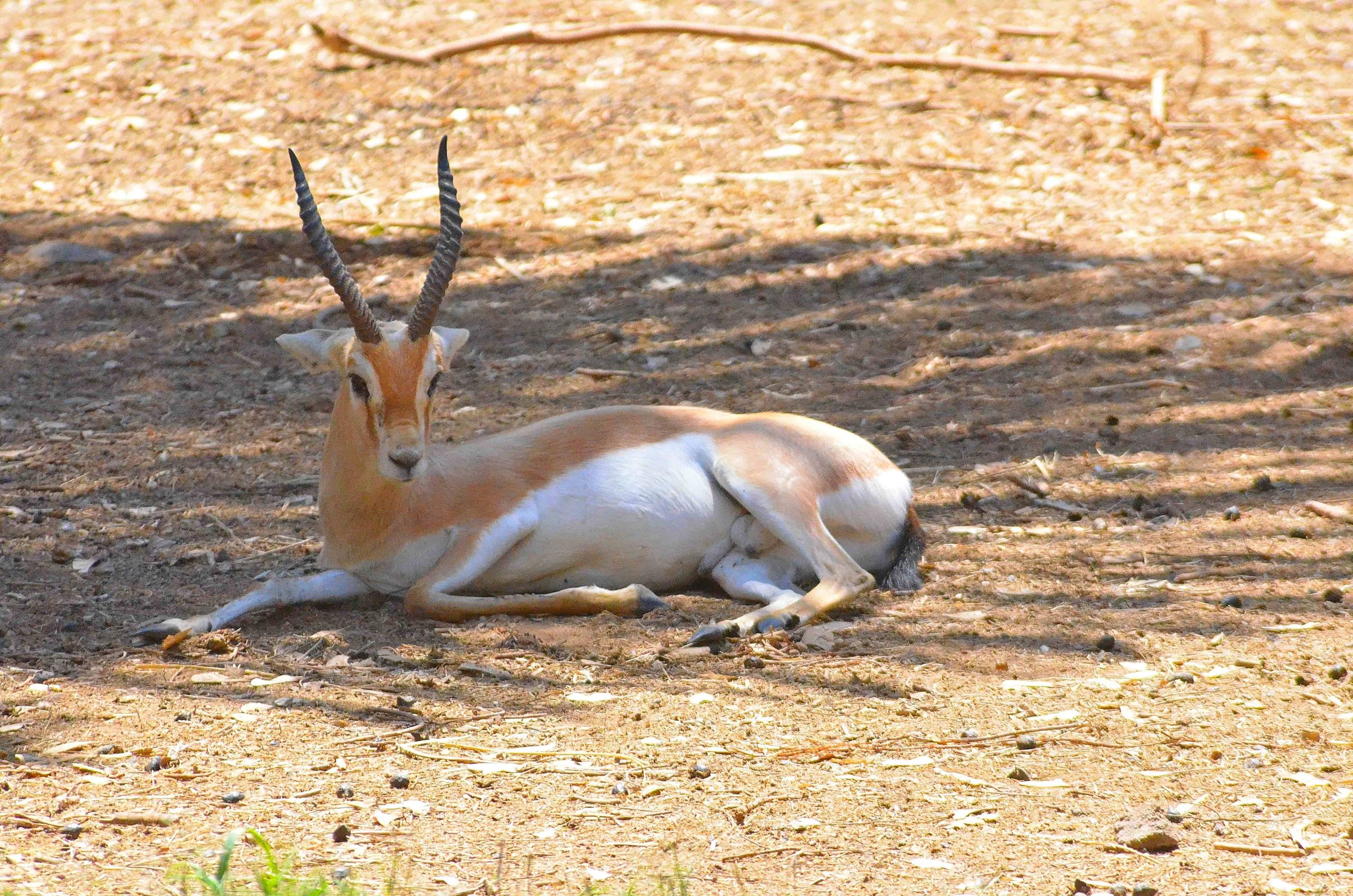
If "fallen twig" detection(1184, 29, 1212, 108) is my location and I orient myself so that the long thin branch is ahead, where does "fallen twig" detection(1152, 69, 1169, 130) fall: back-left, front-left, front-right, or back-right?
front-left

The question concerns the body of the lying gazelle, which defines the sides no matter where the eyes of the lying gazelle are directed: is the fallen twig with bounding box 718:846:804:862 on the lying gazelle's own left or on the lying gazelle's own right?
on the lying gazelle's own left

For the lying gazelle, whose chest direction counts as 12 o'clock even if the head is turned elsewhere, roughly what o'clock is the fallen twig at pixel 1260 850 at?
The fallen twig is roughly at 8 o'clock from the lying gazelle.

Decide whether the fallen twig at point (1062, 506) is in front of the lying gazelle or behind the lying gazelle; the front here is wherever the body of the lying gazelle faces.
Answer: behind

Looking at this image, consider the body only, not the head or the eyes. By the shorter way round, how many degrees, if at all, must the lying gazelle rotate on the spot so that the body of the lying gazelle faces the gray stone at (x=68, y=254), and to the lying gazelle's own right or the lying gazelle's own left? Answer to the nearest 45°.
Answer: approximately 45° to the lying gazelle's own right

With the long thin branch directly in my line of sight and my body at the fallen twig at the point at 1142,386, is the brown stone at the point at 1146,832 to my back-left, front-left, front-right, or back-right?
back-left

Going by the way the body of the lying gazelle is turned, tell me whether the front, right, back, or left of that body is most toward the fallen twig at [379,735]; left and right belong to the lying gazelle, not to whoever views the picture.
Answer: left

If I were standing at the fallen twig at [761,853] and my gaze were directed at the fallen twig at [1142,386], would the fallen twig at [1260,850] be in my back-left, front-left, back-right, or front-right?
front-right

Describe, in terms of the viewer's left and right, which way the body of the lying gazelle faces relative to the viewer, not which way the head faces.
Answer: facing to the left of the viewer

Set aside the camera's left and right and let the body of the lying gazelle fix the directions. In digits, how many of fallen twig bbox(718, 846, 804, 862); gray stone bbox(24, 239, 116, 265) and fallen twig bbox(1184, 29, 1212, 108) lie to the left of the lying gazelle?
1

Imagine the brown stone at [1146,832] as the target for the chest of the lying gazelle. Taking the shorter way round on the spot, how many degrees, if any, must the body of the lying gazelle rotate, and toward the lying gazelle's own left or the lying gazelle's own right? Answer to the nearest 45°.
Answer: approximately 135° to the lying gazelle's own left

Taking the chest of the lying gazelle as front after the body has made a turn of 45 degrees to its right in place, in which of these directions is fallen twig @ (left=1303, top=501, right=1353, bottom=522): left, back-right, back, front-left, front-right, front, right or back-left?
back-right
